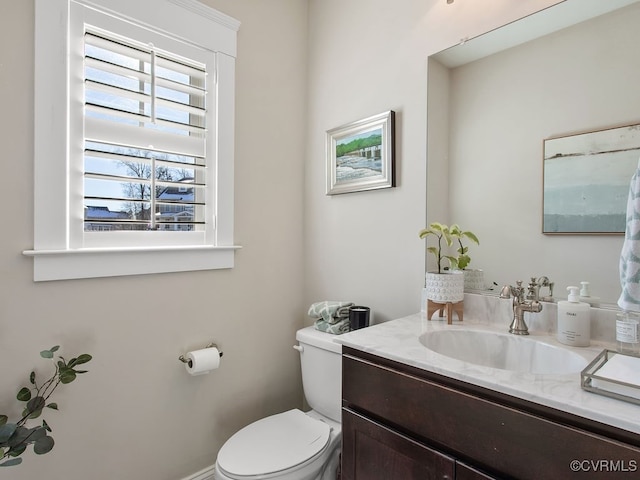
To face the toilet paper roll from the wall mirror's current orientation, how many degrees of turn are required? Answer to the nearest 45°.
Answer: approximately 45° to its right

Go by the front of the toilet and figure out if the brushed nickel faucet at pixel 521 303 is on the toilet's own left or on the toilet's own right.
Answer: on the toilet's own left

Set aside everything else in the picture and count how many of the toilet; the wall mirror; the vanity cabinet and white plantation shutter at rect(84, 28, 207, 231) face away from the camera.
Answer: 0

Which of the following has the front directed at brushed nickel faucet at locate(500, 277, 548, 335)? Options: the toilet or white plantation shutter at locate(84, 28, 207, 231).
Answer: the white plantation shutter

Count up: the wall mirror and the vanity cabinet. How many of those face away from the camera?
0

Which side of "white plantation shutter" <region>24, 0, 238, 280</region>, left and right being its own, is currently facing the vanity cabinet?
front

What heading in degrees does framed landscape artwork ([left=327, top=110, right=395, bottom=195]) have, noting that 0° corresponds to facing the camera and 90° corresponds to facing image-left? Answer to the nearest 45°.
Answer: approximately 45°

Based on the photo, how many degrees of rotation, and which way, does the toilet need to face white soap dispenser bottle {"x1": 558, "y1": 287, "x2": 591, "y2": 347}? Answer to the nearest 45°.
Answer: approximately 90° to its left

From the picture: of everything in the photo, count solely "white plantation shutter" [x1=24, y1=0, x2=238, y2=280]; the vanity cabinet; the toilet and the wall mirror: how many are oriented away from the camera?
0

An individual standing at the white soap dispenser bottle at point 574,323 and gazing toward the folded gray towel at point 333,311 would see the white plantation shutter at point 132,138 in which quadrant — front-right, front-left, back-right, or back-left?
front-left

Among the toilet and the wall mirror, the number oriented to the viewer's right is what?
0

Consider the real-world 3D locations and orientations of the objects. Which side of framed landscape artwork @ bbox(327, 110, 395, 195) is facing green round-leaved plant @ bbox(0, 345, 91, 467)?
front

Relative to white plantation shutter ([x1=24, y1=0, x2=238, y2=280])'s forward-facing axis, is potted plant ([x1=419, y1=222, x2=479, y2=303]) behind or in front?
in front

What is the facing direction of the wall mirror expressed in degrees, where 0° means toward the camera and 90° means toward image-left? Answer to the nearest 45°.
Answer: approximately 45°

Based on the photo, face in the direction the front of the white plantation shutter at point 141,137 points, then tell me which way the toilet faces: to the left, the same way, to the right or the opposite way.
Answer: to the right

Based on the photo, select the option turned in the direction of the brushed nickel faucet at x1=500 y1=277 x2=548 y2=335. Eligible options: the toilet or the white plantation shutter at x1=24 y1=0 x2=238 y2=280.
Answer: the white plantation shutter
